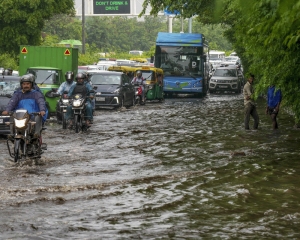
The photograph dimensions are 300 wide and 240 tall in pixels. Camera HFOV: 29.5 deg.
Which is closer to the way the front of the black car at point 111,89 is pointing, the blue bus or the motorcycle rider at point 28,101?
the motorcycle rider

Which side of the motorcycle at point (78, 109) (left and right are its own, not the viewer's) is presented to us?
front

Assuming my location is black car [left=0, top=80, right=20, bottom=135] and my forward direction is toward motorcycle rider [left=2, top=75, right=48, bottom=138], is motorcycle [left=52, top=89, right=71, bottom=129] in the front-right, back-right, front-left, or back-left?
back-left

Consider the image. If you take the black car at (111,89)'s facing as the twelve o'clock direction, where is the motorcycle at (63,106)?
The motorcycle is roughly at 11 o'clock from the black car.

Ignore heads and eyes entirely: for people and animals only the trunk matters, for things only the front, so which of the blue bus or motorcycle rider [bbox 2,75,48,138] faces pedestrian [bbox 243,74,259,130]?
the blue bus

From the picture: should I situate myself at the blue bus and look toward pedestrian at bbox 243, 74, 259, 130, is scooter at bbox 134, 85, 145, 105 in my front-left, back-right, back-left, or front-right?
front-right

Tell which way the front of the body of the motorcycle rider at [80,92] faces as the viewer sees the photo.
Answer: toward the camera

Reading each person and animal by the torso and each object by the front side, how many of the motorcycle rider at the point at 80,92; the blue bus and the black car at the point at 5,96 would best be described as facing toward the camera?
3

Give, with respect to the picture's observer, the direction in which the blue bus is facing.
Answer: facing the viewer

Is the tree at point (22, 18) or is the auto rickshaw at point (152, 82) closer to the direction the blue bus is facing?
the auto rickshaw

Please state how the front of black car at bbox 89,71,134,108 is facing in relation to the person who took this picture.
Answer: facing the viewer and to the left of the viewer
